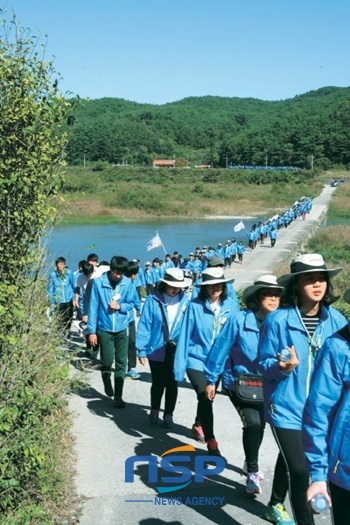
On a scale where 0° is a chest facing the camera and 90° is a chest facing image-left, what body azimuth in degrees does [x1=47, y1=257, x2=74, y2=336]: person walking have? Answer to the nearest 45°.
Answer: approximately 0°

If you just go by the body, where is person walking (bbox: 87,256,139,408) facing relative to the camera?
toward the camera

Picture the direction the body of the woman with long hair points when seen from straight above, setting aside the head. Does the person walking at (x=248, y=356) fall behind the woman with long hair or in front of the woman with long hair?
behind

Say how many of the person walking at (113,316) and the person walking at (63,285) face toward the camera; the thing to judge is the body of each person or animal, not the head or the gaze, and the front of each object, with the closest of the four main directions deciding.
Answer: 2

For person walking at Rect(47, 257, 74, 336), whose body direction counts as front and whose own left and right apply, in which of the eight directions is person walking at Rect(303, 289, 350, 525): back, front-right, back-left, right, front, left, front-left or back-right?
front

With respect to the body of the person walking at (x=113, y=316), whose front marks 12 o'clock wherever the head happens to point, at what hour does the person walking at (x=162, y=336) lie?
the person walking at (x=162, y=336) is roughly at 11 o'clock from the person walking at (x=113, y=316).

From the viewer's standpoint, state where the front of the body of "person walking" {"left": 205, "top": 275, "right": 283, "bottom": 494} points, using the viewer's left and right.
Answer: facing the viewer and to the right of the viewer
